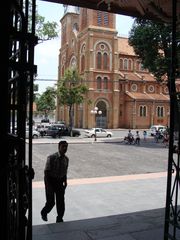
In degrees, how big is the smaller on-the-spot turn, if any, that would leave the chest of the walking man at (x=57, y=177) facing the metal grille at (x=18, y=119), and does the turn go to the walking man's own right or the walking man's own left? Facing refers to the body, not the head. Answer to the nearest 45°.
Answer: approximately 45° to the walking man's own right

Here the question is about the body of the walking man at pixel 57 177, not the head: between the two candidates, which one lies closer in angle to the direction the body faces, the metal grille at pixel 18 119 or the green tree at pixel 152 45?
the metal grille
